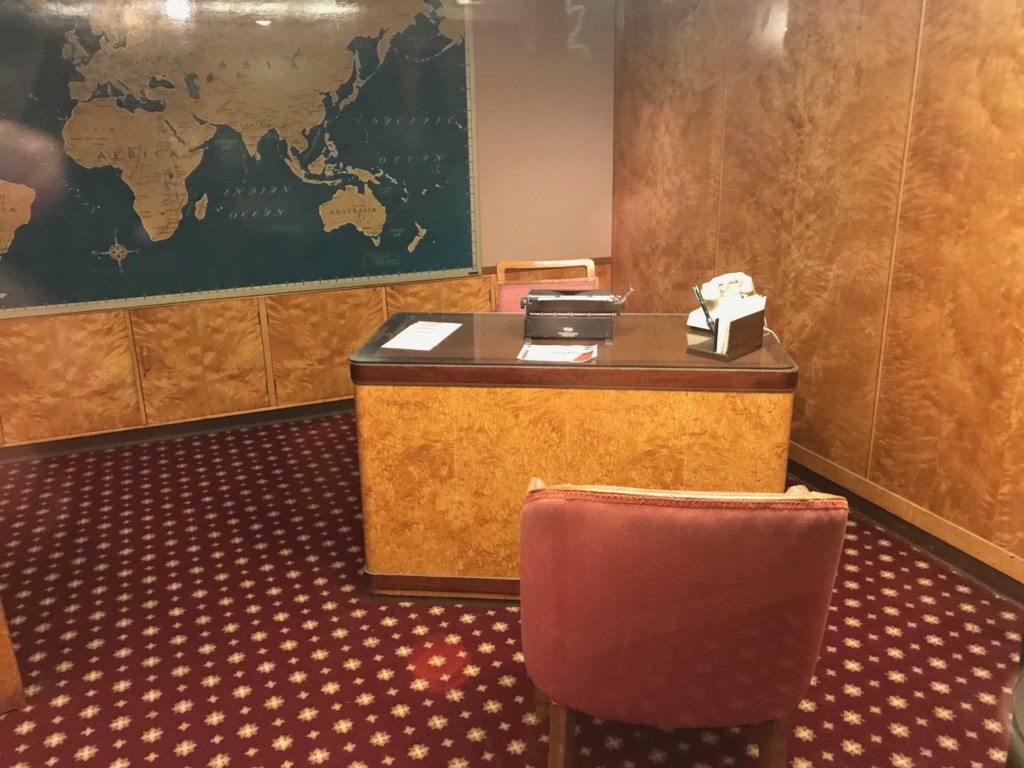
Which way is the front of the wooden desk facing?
away from the camera

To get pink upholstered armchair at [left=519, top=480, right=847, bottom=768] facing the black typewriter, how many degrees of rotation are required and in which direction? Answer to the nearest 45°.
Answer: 0° — it already faces it

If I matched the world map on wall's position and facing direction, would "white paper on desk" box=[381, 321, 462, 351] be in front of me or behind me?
in front

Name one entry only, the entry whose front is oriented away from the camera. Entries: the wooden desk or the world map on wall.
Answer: the wooden desk

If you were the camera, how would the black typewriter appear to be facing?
facing away from the viewer

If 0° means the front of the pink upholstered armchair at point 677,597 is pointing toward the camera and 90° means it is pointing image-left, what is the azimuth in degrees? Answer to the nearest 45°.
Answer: approximately 180°

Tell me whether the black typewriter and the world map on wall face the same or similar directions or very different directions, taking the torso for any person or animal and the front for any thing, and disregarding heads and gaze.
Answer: very different directions

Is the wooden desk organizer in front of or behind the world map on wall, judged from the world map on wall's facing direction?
in front

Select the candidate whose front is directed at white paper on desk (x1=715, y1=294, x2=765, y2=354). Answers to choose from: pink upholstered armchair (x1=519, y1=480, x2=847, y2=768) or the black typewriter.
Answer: the pink upholstered armchair

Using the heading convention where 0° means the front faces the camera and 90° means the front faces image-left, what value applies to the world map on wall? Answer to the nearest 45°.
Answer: approximately 0°

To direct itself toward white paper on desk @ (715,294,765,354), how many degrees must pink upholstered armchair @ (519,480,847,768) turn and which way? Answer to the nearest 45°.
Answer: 0° — it already faces it

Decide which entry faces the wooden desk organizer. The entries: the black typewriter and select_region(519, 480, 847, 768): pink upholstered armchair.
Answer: the pink upholstered armchair

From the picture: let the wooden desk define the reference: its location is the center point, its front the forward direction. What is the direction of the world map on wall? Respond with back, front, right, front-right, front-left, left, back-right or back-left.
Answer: front-left

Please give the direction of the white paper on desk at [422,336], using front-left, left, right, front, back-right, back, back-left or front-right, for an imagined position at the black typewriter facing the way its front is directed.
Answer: left
